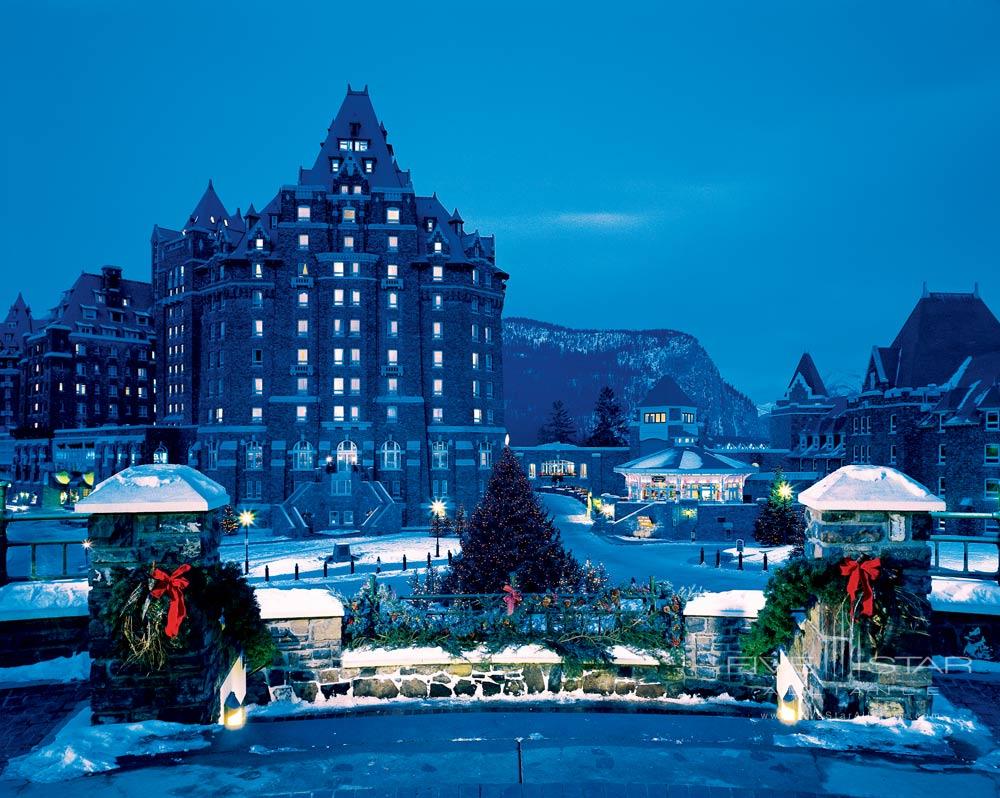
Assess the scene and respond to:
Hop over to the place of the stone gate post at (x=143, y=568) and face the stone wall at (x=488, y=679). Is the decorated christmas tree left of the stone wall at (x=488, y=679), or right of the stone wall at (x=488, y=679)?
left

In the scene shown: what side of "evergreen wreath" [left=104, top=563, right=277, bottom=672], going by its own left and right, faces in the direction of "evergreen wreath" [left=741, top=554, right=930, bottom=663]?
left

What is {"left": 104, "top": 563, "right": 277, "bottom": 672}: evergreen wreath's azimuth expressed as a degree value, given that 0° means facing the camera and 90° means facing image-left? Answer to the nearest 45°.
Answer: approximately 0°

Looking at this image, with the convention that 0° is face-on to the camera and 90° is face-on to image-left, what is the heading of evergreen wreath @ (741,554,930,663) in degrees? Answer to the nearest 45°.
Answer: approximately 0°

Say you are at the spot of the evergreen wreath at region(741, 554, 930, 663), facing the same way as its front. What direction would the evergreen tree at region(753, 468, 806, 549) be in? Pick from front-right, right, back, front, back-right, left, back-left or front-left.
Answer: back

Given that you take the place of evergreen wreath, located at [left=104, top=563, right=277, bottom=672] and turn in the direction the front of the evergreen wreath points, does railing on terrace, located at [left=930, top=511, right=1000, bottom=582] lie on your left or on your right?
on your left

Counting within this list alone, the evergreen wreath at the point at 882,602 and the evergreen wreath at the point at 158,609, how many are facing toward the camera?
2
